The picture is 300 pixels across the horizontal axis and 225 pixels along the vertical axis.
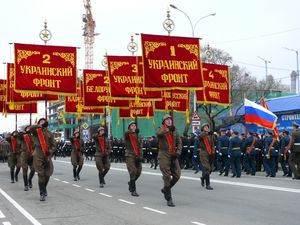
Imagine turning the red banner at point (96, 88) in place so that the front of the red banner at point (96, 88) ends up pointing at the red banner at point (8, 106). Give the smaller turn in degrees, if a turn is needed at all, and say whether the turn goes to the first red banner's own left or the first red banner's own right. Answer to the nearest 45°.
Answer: approximately 90° to the first red banner's own right

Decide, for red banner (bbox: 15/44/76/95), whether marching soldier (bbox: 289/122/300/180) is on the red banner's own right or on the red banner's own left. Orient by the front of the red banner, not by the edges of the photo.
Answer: on the red banner's own left

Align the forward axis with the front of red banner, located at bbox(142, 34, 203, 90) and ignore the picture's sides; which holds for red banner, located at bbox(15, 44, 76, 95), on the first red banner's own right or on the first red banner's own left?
on the first red banner's own right

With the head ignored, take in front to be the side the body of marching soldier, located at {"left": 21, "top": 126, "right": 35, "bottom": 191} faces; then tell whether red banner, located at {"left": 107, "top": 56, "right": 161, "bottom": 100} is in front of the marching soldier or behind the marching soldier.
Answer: behind
